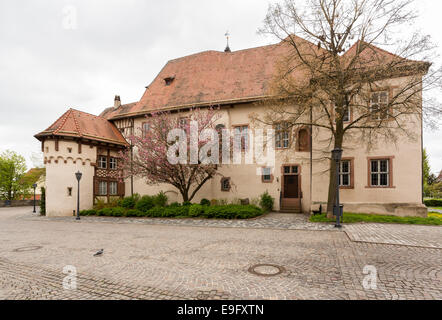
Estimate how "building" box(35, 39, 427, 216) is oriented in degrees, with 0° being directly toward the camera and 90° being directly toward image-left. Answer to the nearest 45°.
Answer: approximately 0°

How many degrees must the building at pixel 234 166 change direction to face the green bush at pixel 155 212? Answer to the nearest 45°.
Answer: approximately 45° to its right

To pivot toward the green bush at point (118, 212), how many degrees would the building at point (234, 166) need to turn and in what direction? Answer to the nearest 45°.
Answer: approximately 90° to its right

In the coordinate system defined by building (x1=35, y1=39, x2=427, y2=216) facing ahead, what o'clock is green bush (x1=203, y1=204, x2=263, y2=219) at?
The green bush is roughly at 12 o'clock from the building.

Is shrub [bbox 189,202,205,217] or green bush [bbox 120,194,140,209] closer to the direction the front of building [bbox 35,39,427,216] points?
the shrub

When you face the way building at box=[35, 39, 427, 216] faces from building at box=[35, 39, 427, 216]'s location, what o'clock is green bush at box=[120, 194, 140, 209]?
The green bush is roughly at 3 o'clock from the building.
